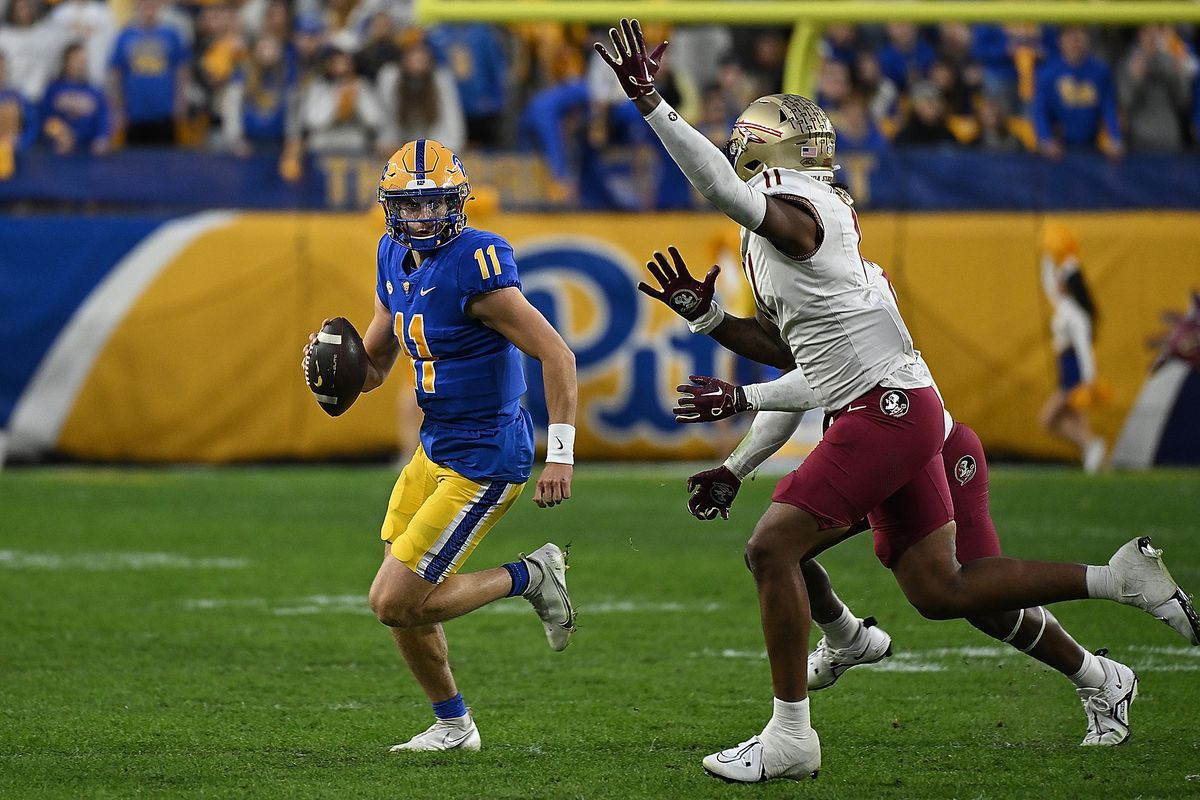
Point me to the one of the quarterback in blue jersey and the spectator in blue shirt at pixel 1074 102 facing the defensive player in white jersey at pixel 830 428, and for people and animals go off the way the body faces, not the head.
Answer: the spectator in blue shirt

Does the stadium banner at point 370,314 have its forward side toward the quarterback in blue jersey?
yes

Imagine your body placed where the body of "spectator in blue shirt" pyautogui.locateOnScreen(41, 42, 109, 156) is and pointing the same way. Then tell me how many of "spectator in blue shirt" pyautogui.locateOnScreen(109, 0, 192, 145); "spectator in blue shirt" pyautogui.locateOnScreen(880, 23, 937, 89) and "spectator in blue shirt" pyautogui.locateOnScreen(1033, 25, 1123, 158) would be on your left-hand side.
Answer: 3

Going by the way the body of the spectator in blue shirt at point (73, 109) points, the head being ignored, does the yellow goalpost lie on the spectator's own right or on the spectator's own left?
on the spectator's own left

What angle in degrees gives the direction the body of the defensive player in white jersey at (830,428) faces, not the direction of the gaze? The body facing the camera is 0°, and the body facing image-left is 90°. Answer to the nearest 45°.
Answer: approximately 90°

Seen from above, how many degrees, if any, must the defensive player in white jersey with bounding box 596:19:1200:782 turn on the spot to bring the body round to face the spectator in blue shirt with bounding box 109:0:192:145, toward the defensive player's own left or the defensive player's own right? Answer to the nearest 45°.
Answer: approximately 45° to the defensive player's own right

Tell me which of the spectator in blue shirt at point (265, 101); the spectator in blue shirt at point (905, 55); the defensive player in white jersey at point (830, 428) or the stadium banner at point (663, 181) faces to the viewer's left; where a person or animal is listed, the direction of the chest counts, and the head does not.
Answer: the defensive player in white jersey

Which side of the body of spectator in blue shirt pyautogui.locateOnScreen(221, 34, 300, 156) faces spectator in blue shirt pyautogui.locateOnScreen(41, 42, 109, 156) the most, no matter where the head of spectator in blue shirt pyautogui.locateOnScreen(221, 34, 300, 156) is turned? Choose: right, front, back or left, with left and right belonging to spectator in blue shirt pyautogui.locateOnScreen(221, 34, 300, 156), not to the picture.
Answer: right
